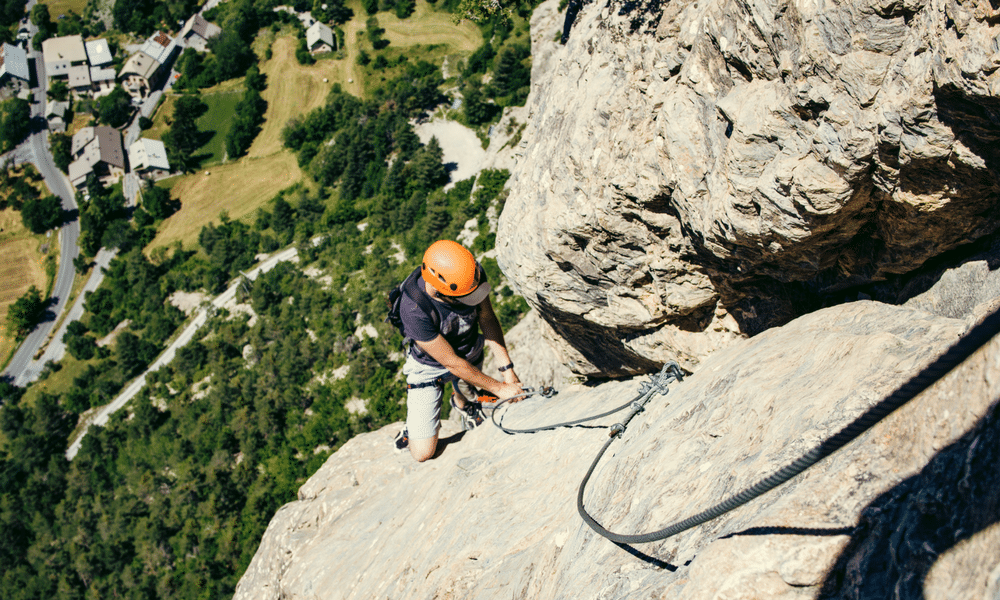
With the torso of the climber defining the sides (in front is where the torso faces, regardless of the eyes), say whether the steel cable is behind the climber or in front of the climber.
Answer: in front
